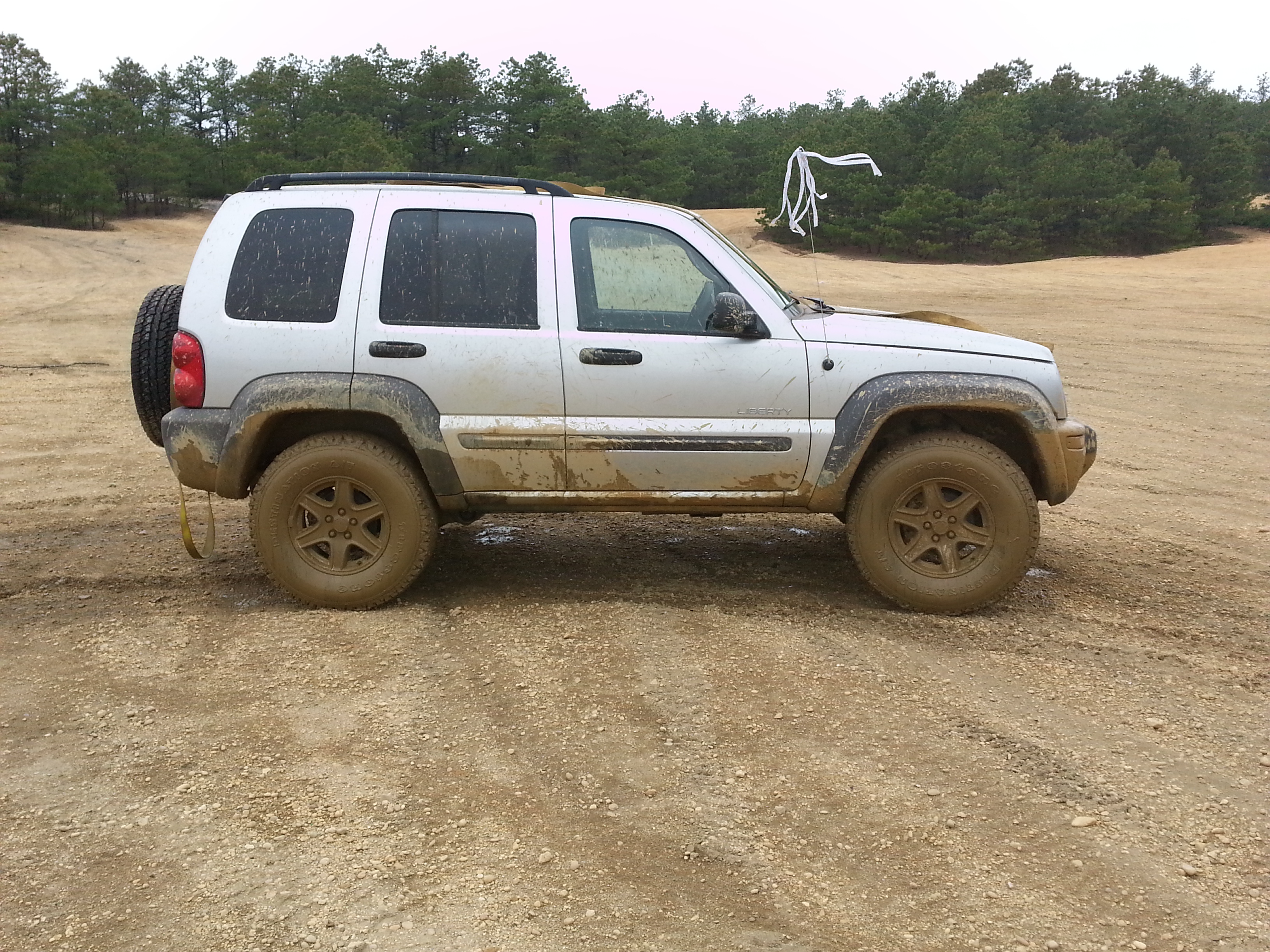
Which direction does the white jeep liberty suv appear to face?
to the viewer's right
